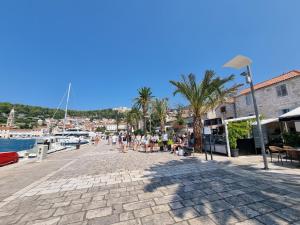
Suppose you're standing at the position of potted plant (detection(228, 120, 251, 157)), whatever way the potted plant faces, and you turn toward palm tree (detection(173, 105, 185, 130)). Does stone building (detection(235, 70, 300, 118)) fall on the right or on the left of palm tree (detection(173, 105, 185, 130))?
right

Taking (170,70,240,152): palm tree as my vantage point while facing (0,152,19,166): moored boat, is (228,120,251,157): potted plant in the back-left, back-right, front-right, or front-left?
back-left
